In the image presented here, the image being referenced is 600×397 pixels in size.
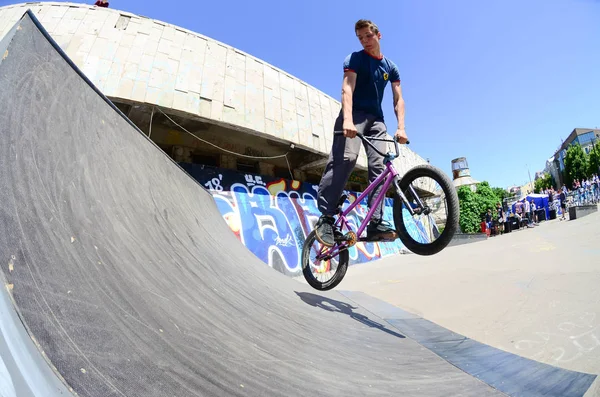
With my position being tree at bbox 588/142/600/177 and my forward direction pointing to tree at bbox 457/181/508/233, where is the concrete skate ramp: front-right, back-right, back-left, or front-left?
front-left

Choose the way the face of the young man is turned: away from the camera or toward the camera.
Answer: toward the camera

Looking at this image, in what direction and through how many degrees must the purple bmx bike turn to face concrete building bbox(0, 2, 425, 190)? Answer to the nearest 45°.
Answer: approximately 180°

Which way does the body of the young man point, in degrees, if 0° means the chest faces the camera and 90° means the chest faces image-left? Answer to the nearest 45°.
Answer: approximately 315°

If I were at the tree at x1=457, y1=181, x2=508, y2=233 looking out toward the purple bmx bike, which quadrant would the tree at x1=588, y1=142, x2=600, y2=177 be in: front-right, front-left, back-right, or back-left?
back-left

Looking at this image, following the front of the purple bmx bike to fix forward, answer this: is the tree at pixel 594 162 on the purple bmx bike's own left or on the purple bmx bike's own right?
on the purple bmx bike's own left

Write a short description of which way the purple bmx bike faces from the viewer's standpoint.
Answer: facing the viewer and to the right of the viewer
